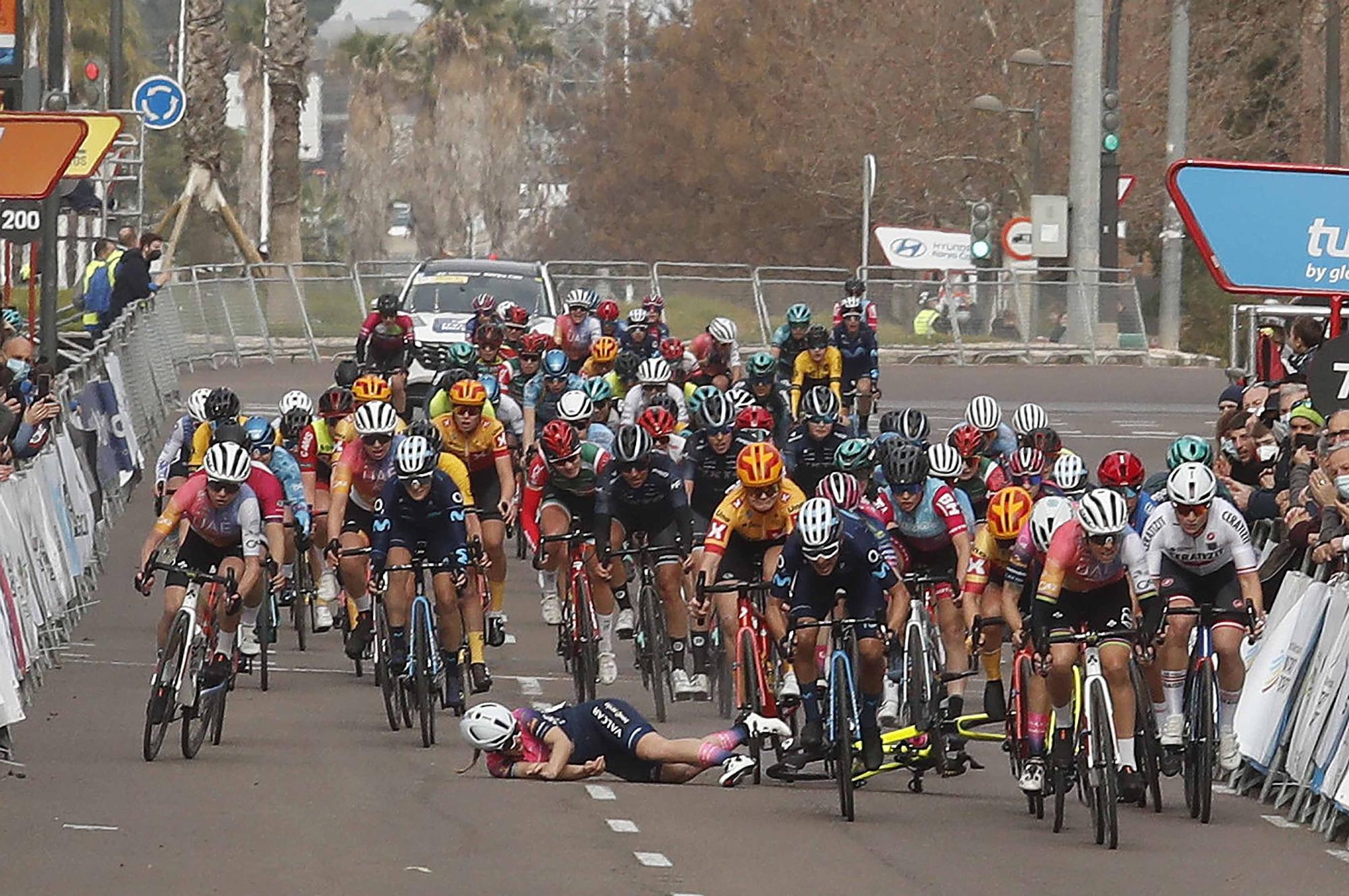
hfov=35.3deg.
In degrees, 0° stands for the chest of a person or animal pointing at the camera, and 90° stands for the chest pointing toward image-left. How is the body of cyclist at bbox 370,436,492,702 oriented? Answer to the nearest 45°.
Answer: approximately 0°

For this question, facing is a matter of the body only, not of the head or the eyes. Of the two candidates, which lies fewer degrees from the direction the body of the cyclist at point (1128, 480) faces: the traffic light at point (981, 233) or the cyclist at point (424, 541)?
the cyclist

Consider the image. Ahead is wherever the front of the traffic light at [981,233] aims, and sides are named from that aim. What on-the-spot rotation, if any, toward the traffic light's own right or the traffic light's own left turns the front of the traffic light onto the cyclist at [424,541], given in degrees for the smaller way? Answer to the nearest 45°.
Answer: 0° — it already faces them

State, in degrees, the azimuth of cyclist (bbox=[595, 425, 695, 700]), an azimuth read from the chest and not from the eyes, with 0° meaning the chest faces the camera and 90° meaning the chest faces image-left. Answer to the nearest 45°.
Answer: approximately 0°

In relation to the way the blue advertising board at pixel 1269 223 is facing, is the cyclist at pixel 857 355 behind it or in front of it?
behind

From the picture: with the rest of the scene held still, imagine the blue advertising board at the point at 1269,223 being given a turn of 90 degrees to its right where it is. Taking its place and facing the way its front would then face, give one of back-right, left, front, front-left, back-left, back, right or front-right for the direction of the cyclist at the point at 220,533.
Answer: front

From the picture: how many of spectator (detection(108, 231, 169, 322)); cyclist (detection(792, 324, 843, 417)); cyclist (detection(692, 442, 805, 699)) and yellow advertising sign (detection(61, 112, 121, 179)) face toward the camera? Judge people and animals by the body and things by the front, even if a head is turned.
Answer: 3

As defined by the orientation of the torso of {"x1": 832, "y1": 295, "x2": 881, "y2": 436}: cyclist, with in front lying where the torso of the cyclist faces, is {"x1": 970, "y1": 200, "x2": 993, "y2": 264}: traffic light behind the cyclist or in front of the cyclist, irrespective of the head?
behind
